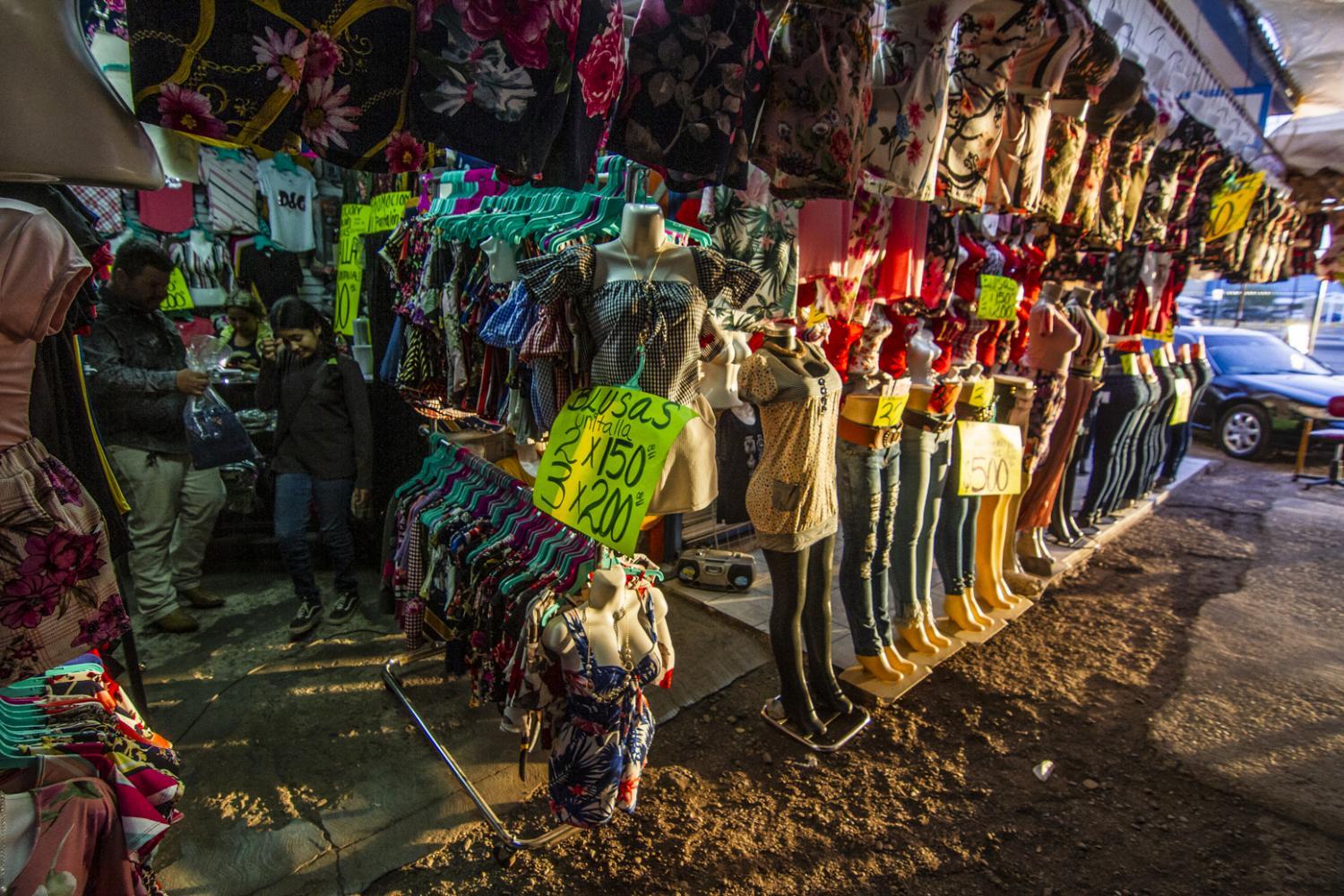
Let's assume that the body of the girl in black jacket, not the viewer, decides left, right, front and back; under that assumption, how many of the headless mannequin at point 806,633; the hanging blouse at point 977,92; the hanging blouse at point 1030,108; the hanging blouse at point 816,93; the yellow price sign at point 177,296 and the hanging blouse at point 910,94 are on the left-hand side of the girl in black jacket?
5

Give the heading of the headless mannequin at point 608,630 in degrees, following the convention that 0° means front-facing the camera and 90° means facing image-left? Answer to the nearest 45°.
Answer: approximately 315°

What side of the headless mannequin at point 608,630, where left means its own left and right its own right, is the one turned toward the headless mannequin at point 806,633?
left

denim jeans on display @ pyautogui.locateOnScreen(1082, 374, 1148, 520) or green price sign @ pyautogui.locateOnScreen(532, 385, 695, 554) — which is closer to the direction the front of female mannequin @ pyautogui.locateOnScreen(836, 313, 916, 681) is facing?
the green price sign

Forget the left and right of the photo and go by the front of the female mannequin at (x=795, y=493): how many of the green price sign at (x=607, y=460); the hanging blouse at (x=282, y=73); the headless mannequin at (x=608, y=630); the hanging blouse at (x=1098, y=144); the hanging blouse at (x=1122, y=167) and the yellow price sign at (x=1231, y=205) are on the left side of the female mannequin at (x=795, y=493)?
3

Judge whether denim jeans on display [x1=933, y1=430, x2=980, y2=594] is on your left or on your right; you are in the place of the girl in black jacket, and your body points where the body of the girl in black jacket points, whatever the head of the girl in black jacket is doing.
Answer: on your left

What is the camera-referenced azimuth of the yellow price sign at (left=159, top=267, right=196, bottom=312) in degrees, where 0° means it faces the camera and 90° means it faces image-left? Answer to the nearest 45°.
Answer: approximately 0°
